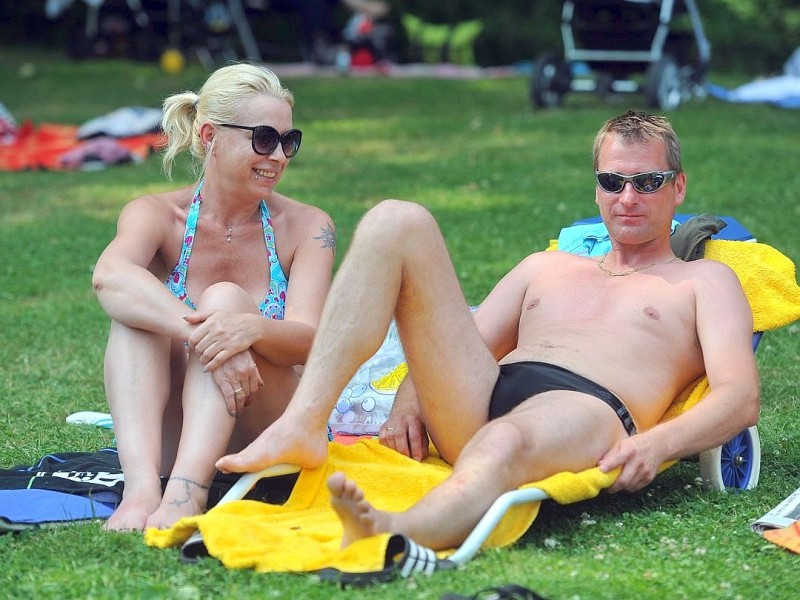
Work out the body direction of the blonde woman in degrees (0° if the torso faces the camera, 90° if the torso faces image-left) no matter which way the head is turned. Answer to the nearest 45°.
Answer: approximately 0°

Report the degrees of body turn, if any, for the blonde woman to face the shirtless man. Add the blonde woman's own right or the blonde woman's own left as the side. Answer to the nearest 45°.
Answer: approximately 45° to the blonde woman's own left

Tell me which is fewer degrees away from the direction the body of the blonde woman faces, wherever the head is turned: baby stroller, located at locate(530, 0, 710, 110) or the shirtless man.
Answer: the shirtless man

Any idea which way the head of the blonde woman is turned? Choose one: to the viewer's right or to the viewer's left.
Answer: to the viewer's right

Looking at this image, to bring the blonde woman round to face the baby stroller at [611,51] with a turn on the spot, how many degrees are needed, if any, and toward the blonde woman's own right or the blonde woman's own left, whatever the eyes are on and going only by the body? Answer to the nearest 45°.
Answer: approximately 135° to the blonde woman's own left
